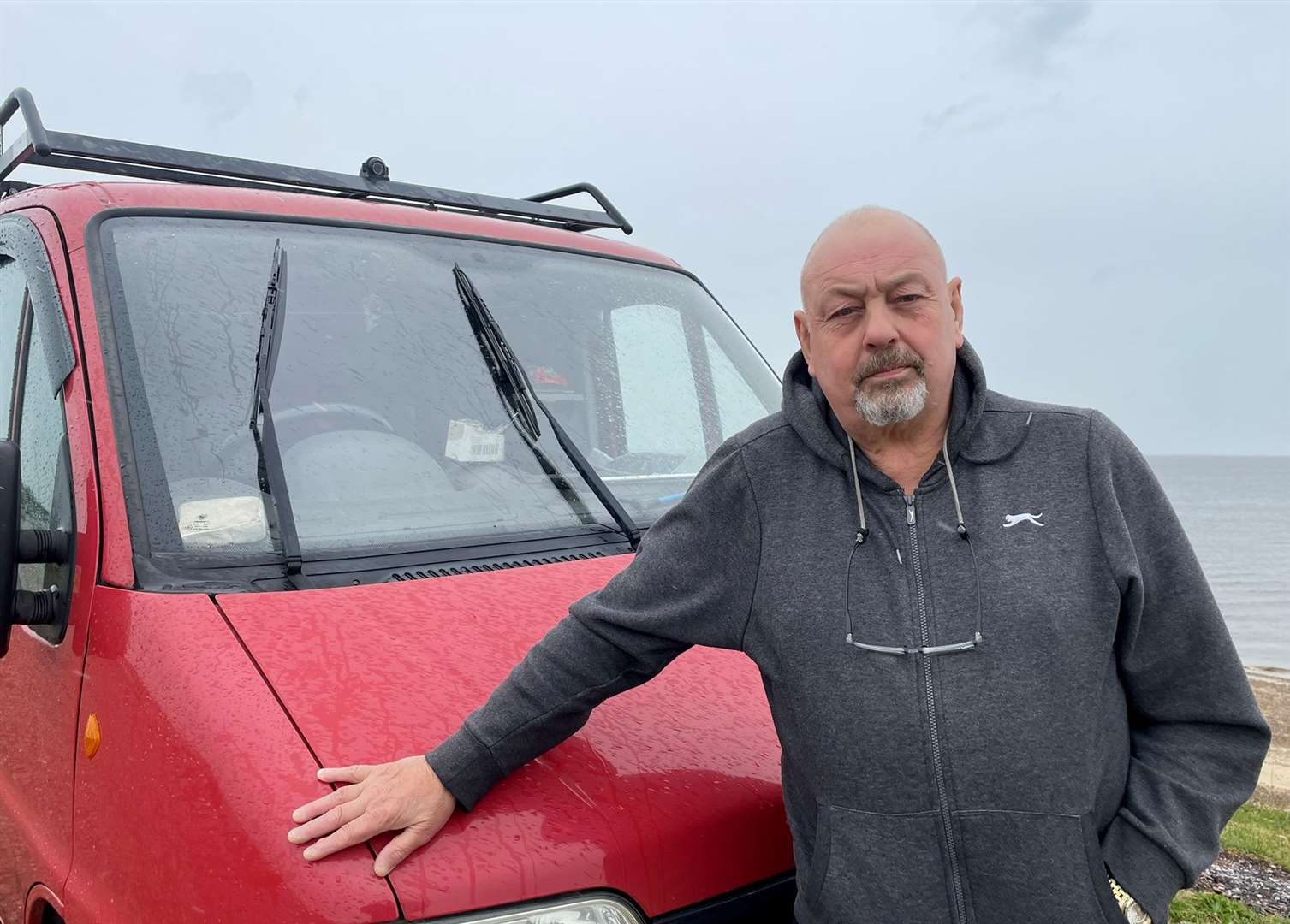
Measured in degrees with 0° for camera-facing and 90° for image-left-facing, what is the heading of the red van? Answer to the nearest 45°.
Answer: approximately 315°

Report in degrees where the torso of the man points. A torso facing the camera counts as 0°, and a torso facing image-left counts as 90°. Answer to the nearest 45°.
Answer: approximately 0°
